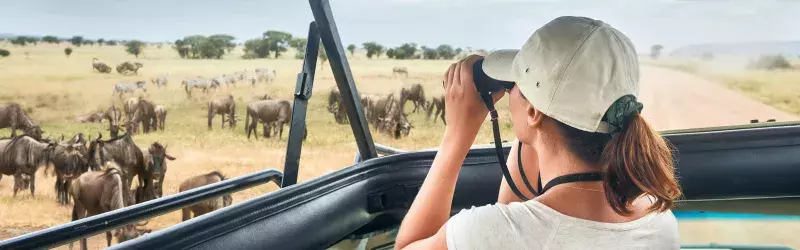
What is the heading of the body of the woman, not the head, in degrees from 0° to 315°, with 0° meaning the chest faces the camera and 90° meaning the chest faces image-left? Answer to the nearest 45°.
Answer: approximately 135°

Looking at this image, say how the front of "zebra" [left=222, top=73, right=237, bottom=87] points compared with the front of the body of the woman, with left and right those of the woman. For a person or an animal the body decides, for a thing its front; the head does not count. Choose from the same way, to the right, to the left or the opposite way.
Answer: to the left

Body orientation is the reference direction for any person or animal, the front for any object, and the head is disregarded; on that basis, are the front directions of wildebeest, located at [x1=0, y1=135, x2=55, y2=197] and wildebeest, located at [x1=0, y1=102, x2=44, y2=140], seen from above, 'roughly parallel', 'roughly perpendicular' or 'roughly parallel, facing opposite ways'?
roughly parallel

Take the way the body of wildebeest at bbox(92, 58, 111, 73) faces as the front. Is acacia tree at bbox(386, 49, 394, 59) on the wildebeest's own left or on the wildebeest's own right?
on the wildebeest's own left

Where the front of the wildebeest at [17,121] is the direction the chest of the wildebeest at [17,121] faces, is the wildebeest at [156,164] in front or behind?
in front

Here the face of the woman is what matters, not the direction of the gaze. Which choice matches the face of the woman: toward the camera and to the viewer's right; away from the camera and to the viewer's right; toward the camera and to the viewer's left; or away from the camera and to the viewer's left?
away from the camera and to the viewer's left

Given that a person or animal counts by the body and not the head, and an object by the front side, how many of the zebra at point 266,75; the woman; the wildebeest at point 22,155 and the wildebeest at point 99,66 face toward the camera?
0

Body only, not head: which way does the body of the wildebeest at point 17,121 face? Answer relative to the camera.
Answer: to the viewer's right

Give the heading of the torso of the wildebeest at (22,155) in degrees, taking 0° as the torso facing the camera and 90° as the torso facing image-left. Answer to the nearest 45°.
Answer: approximately 270°
